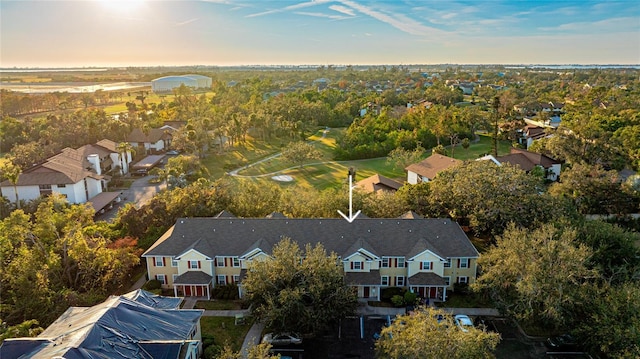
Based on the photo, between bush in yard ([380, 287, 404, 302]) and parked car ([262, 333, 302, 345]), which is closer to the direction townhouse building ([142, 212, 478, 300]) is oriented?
the parked car

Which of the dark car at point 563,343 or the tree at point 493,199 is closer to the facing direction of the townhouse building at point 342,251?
the dark car

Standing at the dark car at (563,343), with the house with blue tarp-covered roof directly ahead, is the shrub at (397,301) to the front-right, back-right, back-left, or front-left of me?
front-right

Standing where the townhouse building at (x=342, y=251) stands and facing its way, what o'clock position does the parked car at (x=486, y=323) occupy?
The parked car is roughly at 10 o'clock from the townhouse building.

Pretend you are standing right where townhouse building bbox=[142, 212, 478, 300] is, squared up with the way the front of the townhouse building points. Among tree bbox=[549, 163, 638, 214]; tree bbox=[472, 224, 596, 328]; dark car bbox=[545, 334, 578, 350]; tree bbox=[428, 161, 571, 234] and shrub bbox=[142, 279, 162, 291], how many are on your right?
1

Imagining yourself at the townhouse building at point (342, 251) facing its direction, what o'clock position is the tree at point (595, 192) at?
The tree is roughly at 8 o'clock from the townhouse building.

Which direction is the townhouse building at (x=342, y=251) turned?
toward the camera

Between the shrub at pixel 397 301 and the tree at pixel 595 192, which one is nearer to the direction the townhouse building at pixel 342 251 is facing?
the shrub

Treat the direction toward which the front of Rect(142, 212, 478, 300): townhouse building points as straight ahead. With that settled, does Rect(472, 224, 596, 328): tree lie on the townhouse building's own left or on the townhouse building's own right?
on the townhouse building's own left

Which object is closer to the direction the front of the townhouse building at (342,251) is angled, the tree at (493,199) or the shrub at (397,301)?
the shrub

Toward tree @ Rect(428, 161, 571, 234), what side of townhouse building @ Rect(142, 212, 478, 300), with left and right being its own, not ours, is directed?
left

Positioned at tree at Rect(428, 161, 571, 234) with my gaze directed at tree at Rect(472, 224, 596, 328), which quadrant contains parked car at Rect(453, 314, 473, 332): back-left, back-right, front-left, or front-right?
front-right

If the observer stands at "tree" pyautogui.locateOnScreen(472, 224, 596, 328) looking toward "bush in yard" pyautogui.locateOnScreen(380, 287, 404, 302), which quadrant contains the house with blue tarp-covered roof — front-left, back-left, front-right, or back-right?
front-left

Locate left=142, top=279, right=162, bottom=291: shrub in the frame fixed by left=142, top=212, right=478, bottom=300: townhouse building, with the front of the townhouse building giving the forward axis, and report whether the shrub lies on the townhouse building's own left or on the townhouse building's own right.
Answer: on the townhouse building's own right

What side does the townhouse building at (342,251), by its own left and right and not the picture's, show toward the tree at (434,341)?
front
